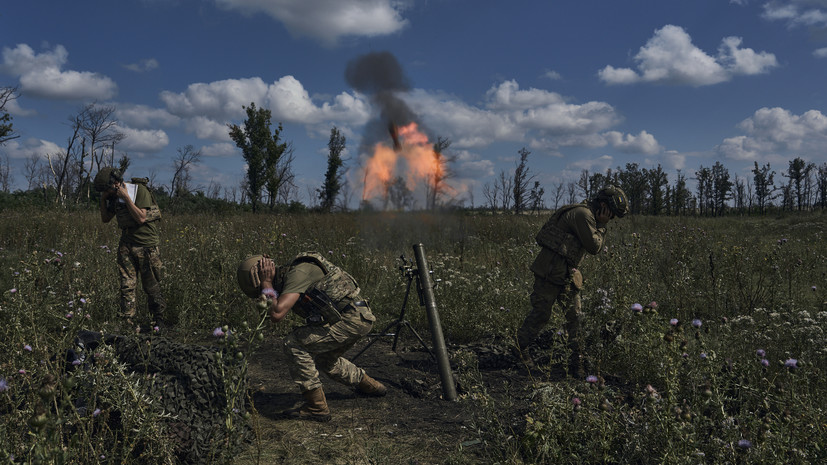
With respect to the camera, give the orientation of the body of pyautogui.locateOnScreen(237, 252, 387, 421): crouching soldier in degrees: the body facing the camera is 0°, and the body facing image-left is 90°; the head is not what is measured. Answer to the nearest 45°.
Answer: approximately 90°

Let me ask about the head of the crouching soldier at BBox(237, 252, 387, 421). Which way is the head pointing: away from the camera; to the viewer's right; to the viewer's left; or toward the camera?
to the viewer's left

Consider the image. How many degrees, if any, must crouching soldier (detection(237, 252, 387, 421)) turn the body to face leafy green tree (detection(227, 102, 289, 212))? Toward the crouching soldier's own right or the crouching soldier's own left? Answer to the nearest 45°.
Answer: approximately 90° to the crouching soldier's own right

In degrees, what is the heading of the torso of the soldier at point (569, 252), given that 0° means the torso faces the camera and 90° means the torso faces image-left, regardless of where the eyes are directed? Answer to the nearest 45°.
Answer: approximately 270°

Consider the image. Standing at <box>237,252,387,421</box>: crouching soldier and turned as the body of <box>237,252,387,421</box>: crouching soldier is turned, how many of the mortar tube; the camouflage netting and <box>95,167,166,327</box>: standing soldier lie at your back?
1

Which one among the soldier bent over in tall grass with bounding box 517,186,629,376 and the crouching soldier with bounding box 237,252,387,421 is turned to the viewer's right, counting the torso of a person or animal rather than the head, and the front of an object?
the soldier bent over in tall grass with bounding box 517,186,629,376

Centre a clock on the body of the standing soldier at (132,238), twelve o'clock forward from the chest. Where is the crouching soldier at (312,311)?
The crouching soldier is roughly at 10 o'clock from the standing soldier.

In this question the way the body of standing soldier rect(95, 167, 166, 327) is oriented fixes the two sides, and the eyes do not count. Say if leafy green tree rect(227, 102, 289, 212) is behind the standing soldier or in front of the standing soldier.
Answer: behind
